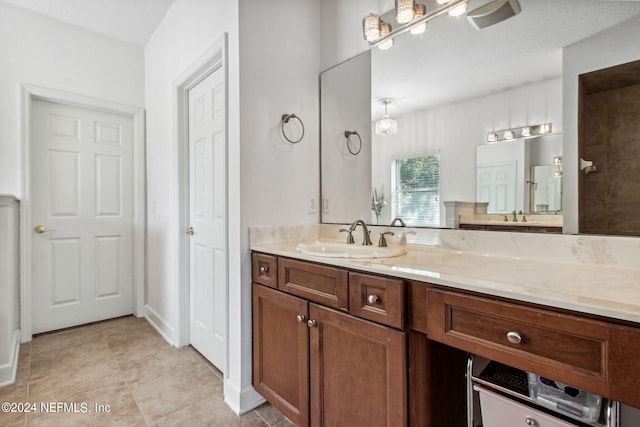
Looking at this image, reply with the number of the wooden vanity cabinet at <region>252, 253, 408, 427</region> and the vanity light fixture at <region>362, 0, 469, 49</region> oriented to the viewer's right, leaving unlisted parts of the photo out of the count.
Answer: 0

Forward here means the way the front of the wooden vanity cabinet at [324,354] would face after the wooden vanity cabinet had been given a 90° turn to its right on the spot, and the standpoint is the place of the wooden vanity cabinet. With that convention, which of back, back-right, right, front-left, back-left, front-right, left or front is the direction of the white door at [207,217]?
front

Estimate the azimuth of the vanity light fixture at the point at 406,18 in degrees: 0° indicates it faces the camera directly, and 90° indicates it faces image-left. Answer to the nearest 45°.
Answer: approximately 45°

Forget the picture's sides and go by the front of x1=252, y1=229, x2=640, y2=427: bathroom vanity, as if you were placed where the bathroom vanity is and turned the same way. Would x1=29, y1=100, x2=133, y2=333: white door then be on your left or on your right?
on your right

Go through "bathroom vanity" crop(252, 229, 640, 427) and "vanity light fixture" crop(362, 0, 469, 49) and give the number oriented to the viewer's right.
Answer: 0

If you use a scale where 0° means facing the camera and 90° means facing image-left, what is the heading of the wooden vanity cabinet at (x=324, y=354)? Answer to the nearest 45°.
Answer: approximately 45°

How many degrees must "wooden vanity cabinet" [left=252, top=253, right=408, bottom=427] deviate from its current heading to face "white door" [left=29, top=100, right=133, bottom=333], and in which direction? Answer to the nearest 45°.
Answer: approximately 90° to its right
